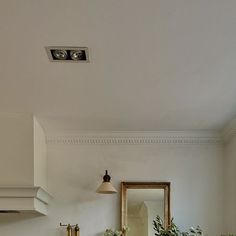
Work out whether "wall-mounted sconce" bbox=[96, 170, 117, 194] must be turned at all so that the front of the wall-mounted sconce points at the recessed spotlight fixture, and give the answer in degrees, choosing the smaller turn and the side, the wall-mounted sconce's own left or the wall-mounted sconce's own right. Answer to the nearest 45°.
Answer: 0° — it already faces it

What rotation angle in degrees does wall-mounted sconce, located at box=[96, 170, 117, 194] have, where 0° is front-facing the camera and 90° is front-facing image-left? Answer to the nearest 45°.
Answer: approximately 0°
